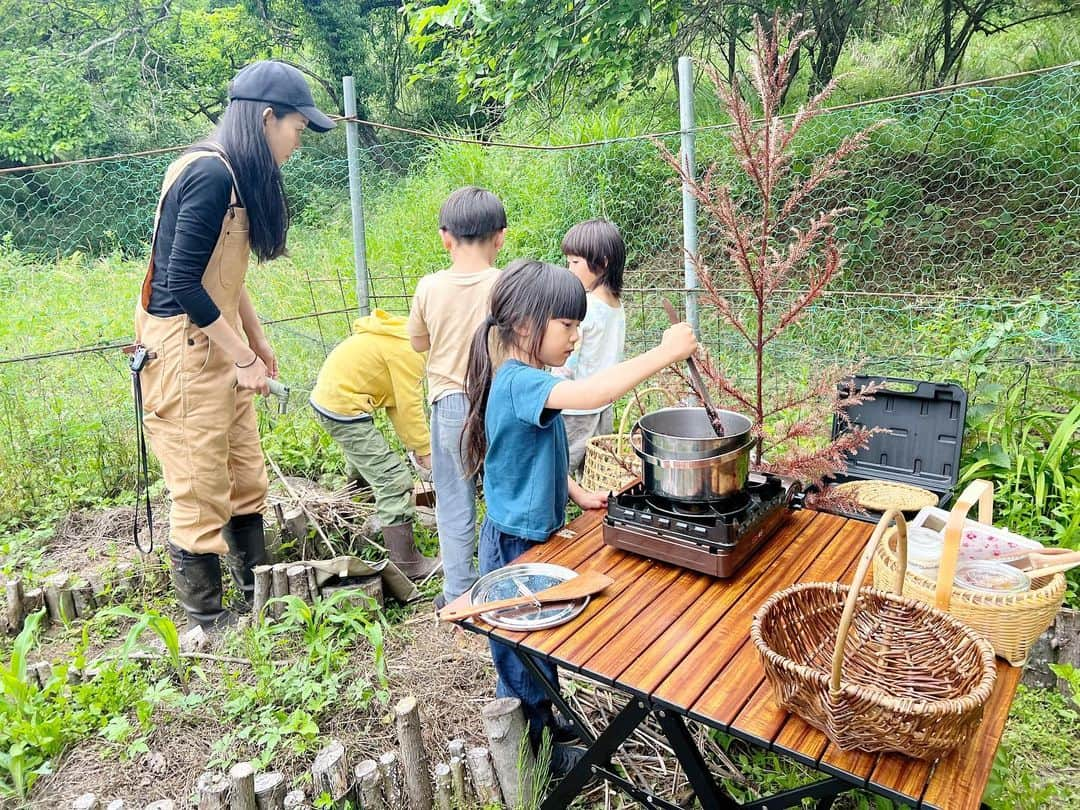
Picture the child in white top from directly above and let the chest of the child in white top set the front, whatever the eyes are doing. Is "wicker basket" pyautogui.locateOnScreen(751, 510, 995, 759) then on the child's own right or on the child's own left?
on the child's own left

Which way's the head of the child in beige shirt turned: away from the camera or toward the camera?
away from the camera

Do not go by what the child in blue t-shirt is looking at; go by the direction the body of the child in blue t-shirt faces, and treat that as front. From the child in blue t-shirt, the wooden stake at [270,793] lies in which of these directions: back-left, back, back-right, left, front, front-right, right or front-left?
back-right

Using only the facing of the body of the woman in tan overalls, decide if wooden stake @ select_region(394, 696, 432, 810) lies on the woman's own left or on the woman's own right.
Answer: on the woman's own right

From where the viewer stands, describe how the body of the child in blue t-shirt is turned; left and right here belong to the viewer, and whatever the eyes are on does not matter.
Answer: facing to the right of the viewer

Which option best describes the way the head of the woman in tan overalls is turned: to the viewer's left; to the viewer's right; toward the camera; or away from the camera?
to the viewer's right

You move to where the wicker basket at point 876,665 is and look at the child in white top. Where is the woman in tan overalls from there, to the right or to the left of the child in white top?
left

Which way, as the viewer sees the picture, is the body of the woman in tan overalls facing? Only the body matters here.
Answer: to the viewer's right
